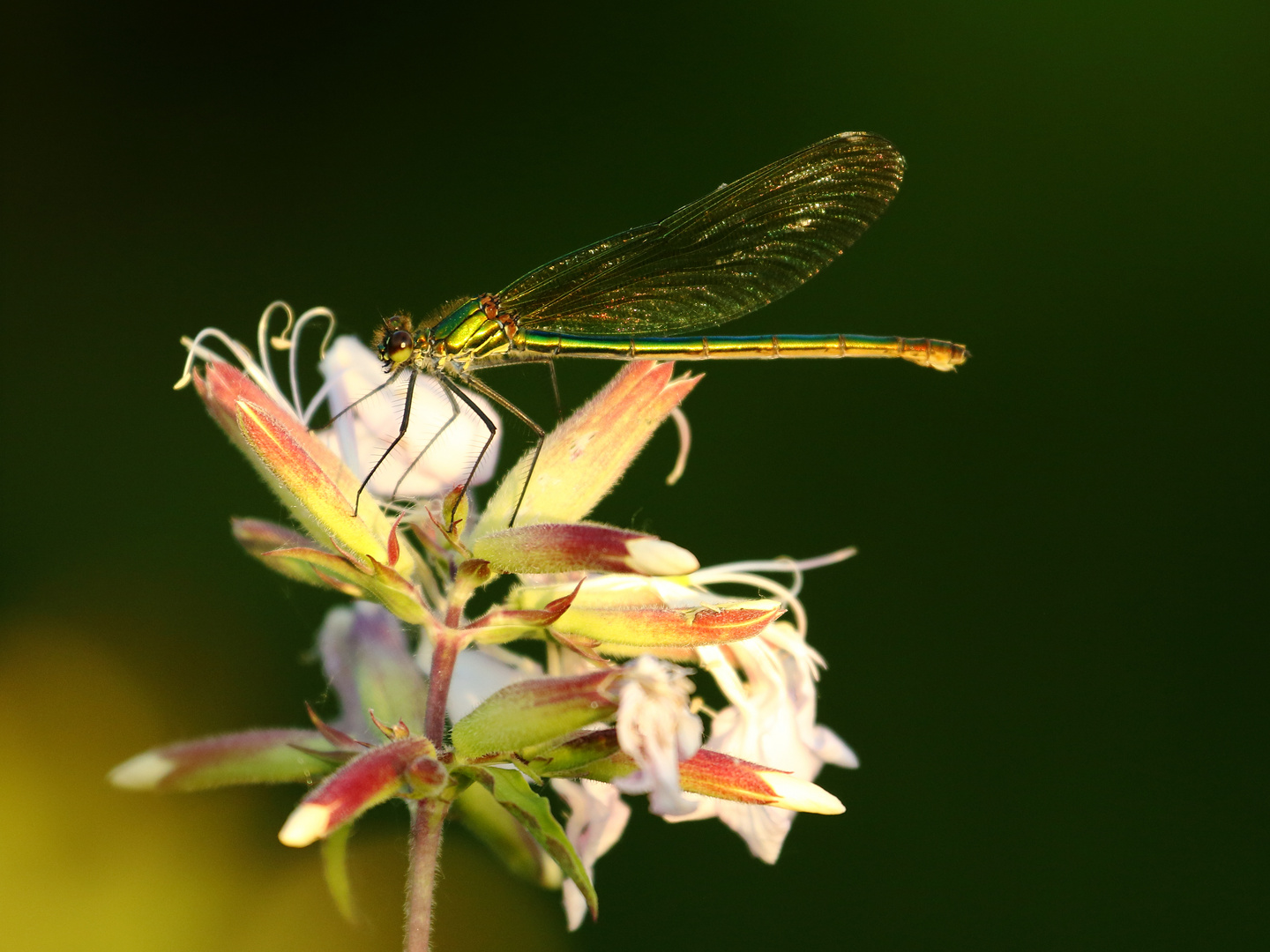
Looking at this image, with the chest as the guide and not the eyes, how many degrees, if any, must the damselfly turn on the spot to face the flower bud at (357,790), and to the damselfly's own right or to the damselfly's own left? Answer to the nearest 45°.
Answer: approximately 45° to the damselfly's own left

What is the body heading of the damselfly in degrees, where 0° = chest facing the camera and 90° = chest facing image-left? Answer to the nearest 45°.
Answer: approximately 90°
